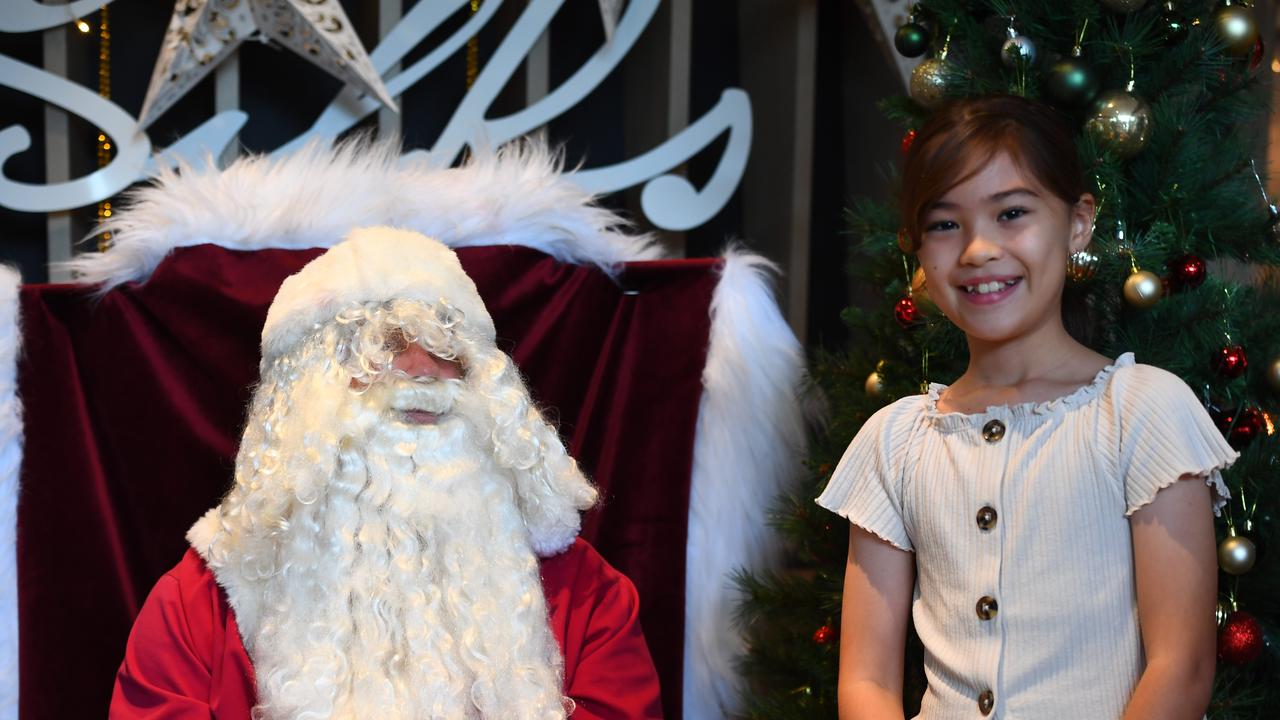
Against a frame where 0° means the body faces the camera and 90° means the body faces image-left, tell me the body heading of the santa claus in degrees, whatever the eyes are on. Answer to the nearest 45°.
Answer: approximately 0°

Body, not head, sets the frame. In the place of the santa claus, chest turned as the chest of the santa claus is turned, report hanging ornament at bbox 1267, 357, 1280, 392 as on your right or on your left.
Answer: on your left

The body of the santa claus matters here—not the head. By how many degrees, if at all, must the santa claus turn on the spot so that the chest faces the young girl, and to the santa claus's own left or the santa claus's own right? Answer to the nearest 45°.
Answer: approximately 45° to the santa claus's own left

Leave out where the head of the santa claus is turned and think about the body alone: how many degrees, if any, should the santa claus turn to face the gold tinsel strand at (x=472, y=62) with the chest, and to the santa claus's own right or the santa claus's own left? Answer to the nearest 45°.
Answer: approximately 180°

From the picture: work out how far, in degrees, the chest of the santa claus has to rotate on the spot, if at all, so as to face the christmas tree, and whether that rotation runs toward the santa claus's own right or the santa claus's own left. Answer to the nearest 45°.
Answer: approximately 90° to the santa claus's own left

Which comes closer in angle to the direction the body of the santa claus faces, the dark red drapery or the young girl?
the young girl
